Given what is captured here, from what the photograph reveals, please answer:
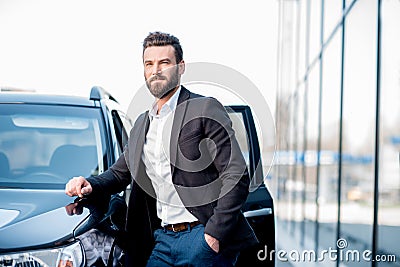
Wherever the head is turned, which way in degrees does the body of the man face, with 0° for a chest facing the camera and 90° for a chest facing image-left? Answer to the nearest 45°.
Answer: approximately 45°

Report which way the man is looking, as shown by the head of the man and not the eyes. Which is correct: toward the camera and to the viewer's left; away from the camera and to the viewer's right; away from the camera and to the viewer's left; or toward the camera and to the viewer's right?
toward the camera and to the viewer's left
